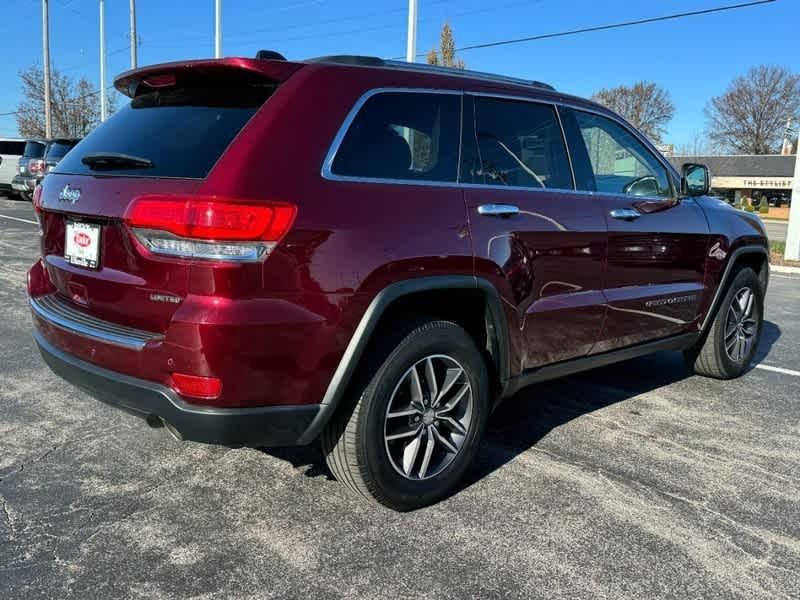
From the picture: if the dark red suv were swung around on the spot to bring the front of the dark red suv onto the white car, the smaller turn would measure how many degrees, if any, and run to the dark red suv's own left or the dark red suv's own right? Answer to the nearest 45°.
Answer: approximately 90° to the dark red suv's own left

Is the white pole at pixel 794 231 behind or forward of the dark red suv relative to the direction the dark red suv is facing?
forward

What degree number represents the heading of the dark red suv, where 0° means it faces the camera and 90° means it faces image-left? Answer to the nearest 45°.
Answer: approximately 225°

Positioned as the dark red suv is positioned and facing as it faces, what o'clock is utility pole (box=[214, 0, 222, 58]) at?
The utility pole is roughly at 10 o'clock from the dark red suv.

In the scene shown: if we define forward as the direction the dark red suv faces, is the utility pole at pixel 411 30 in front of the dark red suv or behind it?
in front

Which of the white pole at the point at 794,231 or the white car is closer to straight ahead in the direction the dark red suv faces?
the white pole

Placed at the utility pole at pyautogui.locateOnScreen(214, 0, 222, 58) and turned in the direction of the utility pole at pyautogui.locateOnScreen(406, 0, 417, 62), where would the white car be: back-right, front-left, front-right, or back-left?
back-right
